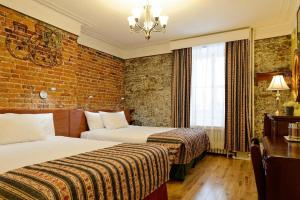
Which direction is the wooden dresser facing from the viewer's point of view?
to the viewer's left

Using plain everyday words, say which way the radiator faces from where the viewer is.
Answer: facing the viewer

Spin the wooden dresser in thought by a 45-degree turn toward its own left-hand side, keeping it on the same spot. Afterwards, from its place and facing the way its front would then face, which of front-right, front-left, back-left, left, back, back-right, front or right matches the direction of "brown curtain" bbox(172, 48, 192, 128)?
right

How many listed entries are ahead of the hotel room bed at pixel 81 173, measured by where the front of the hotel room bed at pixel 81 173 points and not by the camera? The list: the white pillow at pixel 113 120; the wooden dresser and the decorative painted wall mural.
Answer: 1

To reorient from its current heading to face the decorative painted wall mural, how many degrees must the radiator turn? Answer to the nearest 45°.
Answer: approximately 45° to its right

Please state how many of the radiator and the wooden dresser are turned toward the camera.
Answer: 1

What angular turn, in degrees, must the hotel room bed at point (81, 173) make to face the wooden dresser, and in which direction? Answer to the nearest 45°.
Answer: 0° — it already faces it

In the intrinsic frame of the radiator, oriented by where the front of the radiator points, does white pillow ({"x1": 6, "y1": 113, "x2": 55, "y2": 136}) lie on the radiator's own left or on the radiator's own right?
on the radiator's own right
